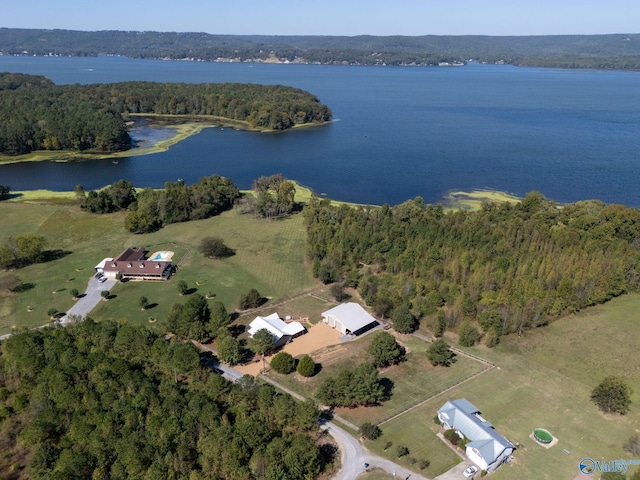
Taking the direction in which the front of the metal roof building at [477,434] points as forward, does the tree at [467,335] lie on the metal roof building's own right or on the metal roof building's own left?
on the metal roof building's own right

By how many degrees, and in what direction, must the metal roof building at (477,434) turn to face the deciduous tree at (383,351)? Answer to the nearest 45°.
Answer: approximately 90° to its right

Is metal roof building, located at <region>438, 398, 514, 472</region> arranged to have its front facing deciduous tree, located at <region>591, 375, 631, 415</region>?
no

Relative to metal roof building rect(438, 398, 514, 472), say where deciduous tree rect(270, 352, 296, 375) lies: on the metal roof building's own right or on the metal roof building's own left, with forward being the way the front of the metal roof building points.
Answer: on the metal roof building's own right

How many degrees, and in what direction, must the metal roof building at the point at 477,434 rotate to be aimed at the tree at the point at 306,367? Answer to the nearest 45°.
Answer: approximately 45° to its right

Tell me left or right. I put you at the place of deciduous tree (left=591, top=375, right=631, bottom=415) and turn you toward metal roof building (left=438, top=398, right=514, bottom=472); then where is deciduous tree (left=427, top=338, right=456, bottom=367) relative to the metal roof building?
right

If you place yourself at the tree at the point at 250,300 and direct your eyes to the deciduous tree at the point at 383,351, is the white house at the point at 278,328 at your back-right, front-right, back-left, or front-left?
front-right

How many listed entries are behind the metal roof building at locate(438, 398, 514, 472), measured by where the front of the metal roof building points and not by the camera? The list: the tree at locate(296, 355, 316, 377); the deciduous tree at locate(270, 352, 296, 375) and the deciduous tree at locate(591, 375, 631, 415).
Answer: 1

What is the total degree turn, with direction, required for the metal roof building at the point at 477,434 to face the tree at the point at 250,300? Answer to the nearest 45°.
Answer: approximately 90° to its right

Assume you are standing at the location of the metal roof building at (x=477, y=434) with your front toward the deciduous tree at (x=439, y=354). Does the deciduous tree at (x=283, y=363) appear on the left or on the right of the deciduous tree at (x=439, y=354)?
left

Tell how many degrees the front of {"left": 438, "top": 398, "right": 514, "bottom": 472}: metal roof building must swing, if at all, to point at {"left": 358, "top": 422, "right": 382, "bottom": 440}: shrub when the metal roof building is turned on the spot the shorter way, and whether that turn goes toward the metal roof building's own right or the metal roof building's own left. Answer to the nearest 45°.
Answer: approximately 45° to the metal roof building's own right

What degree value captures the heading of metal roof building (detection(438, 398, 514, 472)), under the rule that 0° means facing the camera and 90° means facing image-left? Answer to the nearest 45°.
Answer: approximately 45°

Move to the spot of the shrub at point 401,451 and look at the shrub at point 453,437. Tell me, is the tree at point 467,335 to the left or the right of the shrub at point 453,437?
left

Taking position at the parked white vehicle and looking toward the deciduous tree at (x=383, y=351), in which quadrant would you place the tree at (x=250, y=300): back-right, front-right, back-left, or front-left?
front-left

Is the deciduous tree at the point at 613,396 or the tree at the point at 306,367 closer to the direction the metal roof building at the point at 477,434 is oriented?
the tree

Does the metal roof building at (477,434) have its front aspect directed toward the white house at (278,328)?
no
